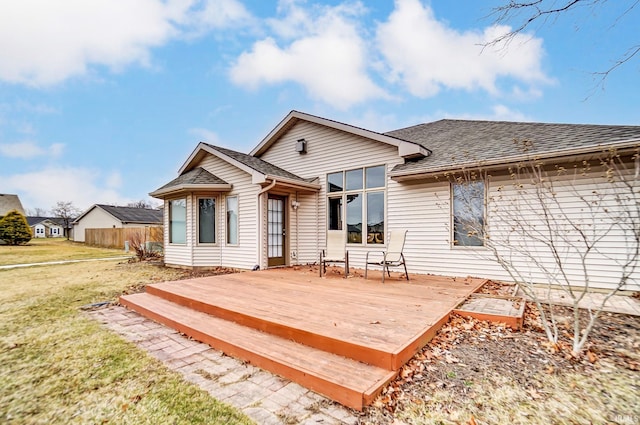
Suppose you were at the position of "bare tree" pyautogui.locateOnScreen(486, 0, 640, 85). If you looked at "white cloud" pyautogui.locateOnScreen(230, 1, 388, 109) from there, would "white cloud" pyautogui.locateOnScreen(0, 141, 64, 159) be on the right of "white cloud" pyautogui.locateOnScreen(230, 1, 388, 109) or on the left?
left

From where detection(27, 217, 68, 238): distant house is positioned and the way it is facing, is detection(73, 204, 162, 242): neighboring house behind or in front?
in front

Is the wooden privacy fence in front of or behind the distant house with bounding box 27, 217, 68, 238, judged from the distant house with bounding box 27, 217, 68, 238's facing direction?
in front

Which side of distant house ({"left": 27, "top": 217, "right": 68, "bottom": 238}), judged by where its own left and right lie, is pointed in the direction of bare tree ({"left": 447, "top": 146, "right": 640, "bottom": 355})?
front

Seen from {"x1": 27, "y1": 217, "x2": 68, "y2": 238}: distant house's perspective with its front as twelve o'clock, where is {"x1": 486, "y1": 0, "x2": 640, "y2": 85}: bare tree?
The bare tree is roughly at 12 o'clock from the distant house.

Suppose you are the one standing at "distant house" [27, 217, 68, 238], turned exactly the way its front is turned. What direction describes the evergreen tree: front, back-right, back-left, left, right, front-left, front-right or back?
front

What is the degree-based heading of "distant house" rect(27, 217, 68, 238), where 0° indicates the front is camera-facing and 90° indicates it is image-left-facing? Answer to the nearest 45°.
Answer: approximately 0°
